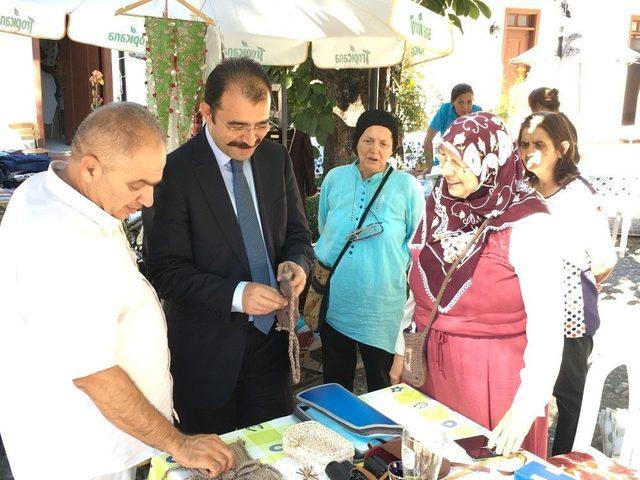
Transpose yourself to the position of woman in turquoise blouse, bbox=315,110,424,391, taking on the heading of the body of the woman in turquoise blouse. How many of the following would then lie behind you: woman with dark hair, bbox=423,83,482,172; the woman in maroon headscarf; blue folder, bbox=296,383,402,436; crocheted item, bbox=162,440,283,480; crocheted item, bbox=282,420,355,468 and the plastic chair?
1

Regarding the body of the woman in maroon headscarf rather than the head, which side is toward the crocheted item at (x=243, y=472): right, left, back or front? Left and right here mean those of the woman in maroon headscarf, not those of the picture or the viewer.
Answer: front

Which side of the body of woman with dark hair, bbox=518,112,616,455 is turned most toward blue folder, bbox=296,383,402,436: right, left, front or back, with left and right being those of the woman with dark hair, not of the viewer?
front

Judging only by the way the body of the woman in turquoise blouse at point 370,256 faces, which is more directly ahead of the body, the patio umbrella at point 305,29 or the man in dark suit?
the man in dark suit

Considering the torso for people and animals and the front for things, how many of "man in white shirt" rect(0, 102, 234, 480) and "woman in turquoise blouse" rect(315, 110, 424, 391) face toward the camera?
1

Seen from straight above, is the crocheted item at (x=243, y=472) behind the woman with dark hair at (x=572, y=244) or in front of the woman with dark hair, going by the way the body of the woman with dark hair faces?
in front

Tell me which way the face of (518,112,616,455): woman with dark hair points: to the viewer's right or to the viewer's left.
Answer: to the viewer's left

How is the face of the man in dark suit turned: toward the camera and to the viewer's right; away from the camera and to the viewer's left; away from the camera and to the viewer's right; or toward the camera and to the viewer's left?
toward the camera and to the viewer's right

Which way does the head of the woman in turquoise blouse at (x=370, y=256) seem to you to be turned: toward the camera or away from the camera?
toward the camera

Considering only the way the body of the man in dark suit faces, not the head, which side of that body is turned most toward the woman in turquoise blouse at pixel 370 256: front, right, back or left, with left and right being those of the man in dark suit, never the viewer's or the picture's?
left

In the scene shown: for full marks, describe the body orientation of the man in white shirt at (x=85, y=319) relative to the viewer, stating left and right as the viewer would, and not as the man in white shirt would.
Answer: facing to the right of the viewer

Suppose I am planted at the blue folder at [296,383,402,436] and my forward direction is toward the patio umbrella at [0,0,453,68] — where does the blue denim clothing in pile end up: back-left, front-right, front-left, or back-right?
front-left

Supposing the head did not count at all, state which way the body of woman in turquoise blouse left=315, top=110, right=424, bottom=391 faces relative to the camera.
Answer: toward the camera

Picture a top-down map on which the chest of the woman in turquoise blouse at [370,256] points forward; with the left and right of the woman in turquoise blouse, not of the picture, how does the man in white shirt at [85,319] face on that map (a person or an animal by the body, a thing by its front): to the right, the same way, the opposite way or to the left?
to the left
